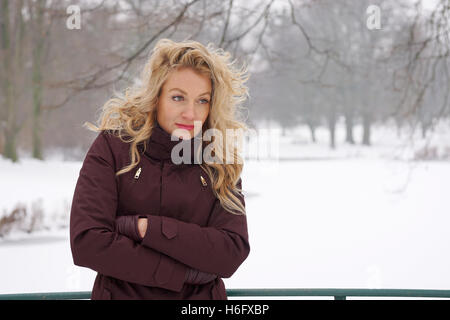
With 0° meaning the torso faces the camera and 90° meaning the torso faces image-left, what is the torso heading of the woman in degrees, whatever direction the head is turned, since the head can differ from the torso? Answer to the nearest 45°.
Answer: approximately 0°

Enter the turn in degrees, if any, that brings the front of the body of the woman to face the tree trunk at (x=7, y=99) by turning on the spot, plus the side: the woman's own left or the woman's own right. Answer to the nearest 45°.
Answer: approximately 180°
